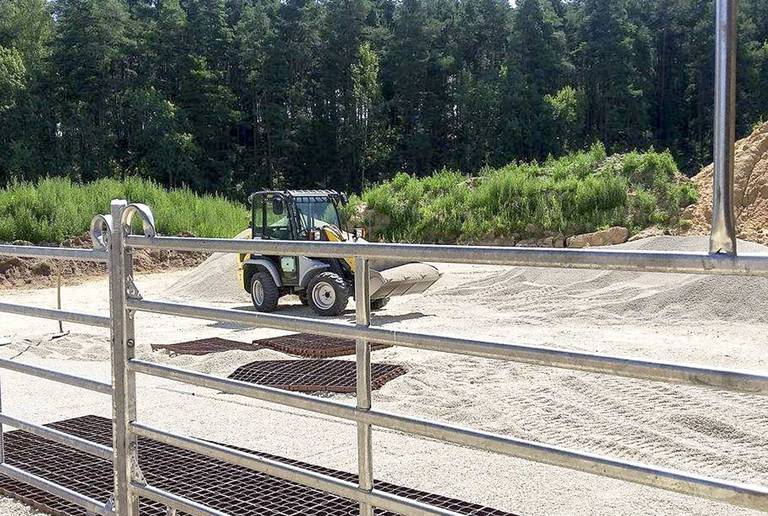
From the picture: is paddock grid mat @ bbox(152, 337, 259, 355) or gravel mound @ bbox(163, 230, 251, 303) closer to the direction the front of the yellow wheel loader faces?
the paddock grid mat

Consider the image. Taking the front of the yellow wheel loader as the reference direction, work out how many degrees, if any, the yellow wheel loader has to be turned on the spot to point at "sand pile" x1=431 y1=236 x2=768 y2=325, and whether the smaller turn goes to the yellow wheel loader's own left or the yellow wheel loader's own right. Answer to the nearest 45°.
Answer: approximately 45° to the yellow wheel loader's own left

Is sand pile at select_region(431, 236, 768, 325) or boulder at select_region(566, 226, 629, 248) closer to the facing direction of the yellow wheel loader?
the sand pile

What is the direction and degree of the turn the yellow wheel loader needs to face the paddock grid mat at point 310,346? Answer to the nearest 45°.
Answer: approximately 45° to its right

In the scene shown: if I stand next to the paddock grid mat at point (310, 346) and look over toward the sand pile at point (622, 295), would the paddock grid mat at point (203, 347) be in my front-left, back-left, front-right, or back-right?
back-left

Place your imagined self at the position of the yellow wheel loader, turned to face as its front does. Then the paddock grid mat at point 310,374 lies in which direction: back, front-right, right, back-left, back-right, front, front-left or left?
front-right

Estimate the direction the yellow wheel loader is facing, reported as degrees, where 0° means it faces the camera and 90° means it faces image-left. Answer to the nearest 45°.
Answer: approximately 315°

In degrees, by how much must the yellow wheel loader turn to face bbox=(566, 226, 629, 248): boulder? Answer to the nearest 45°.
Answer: approximately 90° to its left

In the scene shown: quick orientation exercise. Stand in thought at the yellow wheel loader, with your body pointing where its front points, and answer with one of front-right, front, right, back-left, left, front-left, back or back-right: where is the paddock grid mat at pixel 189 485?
front-right

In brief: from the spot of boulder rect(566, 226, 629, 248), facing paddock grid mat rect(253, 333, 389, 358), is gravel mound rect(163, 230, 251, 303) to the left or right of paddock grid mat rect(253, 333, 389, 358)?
right
